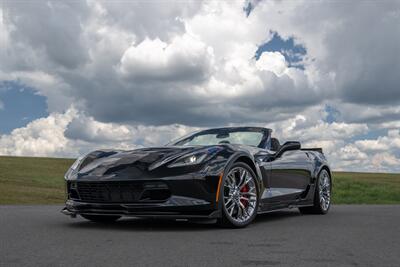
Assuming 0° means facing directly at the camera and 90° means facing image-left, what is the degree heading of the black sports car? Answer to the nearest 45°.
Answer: approximately 45°
